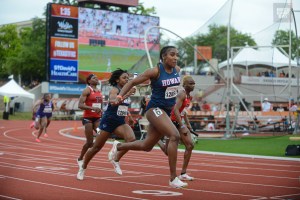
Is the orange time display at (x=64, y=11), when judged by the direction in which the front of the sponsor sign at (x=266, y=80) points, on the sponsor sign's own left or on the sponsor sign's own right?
on the sponsor sign's own right

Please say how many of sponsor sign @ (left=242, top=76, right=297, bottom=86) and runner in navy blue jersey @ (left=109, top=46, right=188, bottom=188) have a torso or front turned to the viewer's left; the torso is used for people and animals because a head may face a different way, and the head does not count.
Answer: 0

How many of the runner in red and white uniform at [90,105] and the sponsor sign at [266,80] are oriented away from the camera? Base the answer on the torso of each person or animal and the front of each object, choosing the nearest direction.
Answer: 0

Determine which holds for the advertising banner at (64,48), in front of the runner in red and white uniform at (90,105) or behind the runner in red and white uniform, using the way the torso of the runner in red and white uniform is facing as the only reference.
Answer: behind

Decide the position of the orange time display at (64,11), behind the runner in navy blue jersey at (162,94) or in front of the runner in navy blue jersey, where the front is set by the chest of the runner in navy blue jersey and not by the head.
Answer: behind

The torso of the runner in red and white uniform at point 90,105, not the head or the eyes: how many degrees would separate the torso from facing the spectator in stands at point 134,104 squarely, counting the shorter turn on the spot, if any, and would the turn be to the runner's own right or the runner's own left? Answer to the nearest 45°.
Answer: approximately 135° to the runner's own left

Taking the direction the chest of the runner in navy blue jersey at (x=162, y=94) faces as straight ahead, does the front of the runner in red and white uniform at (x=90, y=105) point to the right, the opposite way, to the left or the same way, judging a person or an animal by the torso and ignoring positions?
the same way

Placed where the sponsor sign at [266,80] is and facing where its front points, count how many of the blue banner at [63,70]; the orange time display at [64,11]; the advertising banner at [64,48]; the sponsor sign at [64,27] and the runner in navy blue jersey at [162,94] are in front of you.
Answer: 1

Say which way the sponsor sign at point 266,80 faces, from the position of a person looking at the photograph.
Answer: facing the viewer

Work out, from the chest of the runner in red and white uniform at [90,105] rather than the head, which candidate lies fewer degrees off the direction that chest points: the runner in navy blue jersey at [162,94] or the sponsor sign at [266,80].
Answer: the runner in navy blue jersey

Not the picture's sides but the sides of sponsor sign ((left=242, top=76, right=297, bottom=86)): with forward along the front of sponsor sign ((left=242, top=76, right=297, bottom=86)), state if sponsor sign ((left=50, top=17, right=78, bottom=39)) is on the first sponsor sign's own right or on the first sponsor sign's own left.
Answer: on the first sponsor sign's own right

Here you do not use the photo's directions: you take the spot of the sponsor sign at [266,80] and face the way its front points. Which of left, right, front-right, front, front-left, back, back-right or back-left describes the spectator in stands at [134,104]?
right
